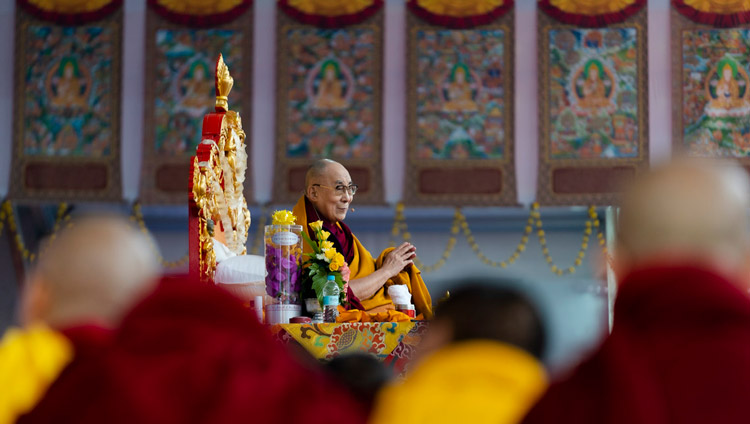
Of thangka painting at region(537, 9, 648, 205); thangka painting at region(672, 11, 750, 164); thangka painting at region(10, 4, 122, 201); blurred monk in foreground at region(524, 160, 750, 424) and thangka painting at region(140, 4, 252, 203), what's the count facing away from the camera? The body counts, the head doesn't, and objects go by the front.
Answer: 1

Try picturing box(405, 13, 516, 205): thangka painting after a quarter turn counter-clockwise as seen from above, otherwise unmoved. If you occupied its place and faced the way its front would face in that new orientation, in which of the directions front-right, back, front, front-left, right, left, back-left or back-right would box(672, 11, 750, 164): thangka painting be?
front

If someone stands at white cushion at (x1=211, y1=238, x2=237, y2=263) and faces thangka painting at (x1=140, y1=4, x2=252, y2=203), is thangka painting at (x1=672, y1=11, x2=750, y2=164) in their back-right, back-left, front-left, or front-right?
front-right

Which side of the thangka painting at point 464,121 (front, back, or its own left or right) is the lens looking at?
front

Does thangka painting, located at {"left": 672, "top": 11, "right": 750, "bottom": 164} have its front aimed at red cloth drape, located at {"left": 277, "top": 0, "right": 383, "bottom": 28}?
no

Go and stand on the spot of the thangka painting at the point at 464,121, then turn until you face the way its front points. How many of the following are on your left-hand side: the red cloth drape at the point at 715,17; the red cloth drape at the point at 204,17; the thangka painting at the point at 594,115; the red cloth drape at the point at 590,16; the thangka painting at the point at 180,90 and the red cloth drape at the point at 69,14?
3

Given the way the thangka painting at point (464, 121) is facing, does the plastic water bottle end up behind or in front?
in front

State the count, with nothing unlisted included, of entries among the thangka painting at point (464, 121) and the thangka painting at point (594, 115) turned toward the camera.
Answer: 2

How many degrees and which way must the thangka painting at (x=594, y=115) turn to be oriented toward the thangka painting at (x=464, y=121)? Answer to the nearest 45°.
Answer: approximately 90° to its right

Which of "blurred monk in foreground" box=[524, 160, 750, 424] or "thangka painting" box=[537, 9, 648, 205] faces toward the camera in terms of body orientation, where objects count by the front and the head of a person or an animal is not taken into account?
the thangka painting

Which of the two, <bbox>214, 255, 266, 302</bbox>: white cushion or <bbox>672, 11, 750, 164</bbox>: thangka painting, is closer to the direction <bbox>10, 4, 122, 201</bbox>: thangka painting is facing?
the white cushion

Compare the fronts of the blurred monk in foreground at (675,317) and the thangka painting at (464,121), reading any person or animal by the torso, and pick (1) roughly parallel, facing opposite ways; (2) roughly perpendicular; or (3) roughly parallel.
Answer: roughly parallel, facing opposite ways

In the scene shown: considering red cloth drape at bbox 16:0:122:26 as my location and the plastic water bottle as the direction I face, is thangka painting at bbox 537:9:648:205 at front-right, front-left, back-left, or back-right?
front-left

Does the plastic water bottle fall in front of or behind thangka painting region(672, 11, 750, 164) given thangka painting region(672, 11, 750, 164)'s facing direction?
in front

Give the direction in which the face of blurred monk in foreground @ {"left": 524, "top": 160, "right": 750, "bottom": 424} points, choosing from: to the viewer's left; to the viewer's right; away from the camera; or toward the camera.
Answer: away from the camera

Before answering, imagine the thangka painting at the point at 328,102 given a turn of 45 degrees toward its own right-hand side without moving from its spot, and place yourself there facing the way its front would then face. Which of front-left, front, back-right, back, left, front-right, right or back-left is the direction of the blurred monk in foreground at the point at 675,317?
front-left

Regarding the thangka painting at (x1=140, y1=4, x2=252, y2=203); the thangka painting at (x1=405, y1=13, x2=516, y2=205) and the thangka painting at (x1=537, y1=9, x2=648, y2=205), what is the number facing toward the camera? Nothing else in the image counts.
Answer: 3

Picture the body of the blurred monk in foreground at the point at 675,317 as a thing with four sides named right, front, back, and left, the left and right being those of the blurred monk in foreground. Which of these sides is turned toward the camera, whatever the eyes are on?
back

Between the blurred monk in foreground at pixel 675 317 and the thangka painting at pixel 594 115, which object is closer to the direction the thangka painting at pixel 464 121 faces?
the blurred monk in foreground

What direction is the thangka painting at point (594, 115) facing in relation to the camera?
toward the camera
